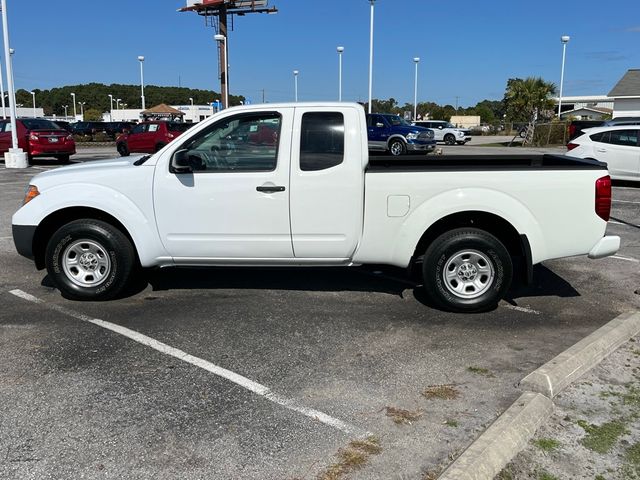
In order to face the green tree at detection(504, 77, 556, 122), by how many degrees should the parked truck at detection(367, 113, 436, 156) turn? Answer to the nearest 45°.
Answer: approximately 90° to its left

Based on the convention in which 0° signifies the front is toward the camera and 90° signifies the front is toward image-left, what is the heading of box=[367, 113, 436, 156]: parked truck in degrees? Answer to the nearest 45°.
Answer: approximately 315°

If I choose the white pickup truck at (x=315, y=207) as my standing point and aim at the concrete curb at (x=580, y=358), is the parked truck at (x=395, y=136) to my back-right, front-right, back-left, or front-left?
back-left

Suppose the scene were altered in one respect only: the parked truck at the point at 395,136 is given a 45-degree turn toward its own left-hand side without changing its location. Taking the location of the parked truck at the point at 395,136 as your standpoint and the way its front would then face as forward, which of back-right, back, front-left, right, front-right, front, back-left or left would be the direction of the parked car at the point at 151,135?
back

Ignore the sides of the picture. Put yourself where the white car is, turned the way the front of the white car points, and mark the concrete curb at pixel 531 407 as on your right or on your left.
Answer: on your right

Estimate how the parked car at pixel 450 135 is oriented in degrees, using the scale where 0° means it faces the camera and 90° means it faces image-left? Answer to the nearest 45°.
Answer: approximately 315°

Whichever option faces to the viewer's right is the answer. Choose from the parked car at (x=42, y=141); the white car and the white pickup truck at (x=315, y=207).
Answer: the white car

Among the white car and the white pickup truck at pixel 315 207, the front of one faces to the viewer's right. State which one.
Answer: the white car

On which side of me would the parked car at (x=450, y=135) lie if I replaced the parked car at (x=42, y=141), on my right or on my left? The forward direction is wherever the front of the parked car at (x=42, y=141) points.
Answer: on my right

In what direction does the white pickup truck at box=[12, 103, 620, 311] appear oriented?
to the viewer's left

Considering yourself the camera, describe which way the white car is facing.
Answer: facing to the right of the viewer

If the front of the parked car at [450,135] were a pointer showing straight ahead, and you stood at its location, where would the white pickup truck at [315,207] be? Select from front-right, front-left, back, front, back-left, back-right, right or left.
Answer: front-right

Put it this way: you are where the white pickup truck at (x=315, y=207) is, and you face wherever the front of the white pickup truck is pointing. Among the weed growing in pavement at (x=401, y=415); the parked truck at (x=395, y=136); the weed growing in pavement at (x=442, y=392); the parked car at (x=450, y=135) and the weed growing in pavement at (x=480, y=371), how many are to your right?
2
